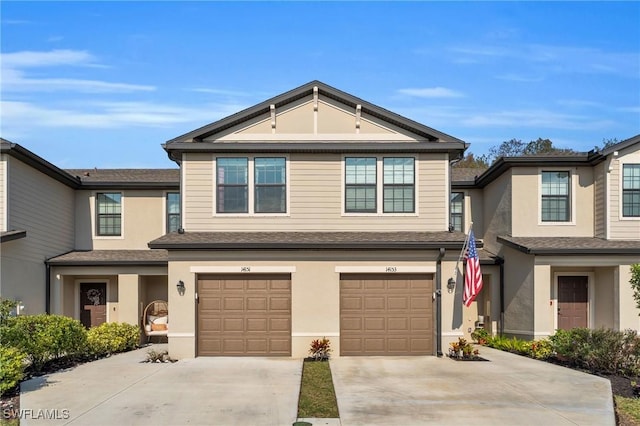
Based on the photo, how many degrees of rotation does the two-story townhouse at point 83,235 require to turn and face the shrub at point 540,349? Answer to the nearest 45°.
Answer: approximately 45° to its left

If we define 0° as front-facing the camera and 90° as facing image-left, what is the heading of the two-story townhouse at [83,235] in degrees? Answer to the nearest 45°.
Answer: approximately 0°

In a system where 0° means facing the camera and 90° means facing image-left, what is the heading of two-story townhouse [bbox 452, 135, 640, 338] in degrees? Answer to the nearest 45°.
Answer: approximately 0°

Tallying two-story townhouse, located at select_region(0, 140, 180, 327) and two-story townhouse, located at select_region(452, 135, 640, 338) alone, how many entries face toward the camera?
2
